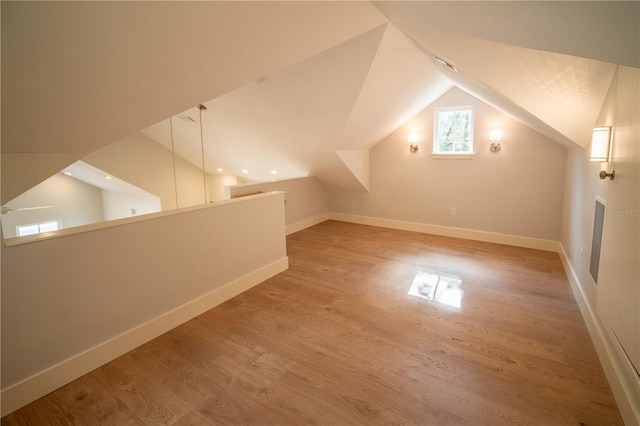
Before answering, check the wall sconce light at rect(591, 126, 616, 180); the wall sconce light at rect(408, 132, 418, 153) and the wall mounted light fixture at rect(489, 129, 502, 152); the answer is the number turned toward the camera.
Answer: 2

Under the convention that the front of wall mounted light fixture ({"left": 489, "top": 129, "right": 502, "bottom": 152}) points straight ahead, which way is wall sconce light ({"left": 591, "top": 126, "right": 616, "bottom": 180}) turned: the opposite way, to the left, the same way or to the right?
to the right

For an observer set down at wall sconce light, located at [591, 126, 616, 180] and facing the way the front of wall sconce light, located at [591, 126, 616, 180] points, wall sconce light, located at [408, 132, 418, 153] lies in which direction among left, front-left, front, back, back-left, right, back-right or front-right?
front-right

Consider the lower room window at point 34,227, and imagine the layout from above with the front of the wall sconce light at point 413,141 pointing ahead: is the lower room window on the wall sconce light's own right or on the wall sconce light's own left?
on the wall sconce light's own right

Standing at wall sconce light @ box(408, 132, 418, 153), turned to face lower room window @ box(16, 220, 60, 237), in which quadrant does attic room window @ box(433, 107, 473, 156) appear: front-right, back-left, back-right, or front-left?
back-left

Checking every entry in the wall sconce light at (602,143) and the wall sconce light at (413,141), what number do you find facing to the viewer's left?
1

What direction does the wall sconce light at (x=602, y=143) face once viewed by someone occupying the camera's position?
facing to the left of the viewer

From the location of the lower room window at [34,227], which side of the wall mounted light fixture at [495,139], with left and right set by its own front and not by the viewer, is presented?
right

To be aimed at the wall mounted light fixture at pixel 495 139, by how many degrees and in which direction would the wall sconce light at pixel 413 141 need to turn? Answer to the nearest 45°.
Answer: approximately 90° to its left

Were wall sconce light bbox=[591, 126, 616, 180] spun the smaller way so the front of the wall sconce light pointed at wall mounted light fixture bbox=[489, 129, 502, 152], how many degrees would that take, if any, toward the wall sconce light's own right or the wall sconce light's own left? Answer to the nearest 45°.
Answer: approximately 45° to the wall sconce light's own right

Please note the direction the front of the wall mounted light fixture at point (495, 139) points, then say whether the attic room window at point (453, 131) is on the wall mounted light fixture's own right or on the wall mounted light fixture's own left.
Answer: on the wall mounted light fixture's own right

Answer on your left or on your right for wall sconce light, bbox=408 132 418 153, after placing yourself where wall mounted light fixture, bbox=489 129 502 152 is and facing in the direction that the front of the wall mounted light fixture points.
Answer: on your right

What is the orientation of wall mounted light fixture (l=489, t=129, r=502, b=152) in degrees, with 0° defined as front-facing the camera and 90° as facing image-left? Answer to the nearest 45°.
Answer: approximately 0°
